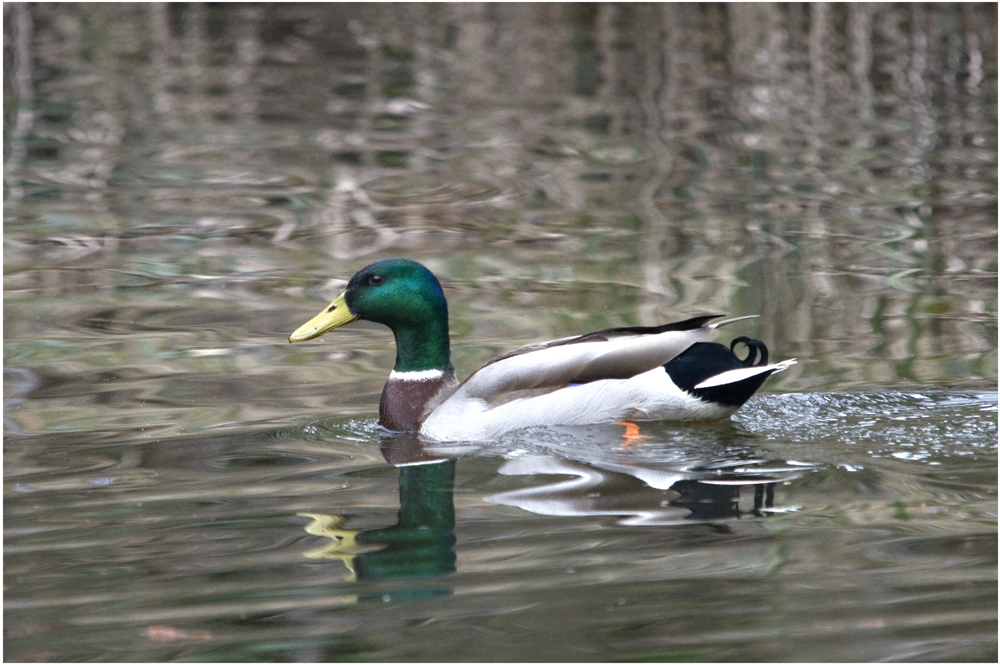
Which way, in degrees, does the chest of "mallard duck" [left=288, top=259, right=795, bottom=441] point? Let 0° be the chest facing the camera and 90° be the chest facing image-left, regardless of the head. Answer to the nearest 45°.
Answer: approximately 90°
